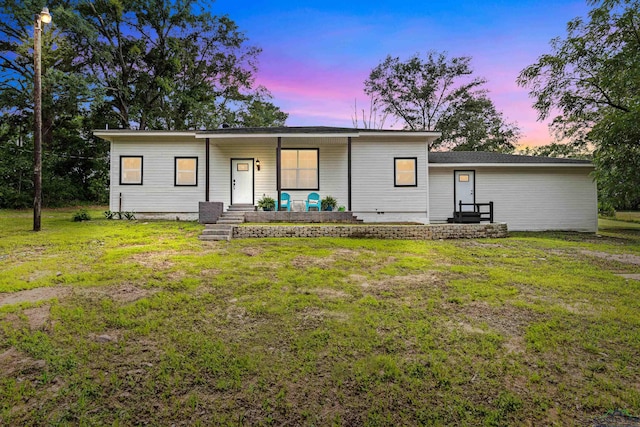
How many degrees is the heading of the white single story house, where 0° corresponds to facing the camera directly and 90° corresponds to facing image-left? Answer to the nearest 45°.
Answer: approximately 0°

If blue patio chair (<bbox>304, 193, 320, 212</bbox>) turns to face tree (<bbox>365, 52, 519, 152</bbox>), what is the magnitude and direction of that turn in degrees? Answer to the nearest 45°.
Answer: approximately 135° to its left

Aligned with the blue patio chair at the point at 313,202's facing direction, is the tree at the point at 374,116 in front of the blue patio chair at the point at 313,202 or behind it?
behind

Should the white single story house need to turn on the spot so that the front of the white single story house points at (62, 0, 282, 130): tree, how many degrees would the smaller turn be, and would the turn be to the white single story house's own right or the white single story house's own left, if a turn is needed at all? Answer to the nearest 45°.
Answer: approximately 135° to the white single story house's own right

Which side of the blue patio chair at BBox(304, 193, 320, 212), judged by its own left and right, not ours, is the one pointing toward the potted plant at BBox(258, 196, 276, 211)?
right

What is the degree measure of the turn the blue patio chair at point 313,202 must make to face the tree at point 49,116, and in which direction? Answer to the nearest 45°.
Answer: approximately 135° to its right

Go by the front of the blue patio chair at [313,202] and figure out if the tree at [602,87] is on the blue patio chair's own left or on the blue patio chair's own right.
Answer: on the blue patio chair's own left

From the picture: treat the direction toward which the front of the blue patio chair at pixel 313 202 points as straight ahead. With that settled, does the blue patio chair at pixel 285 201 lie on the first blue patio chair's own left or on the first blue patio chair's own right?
on the first blue patio chair's own right

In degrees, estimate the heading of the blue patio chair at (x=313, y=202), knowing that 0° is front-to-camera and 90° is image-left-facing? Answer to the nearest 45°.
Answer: approximately 0°
